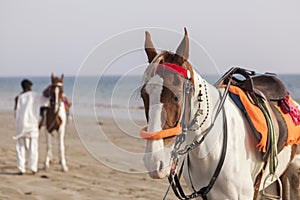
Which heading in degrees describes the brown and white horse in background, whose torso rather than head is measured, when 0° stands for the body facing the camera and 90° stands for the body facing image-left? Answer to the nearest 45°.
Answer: approximately 0°

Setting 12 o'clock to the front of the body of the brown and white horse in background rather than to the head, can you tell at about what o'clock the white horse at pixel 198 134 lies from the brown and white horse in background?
The white horse is roughly at 12 o'clock from the brown and white horse in background.

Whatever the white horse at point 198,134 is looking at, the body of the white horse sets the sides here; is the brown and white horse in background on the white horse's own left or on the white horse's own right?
on the white horse's own right

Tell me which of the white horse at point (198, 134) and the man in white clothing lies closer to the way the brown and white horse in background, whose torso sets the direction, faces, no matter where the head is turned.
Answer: the white horse

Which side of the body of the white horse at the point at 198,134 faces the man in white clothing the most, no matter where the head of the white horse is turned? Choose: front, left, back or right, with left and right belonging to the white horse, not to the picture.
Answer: right
